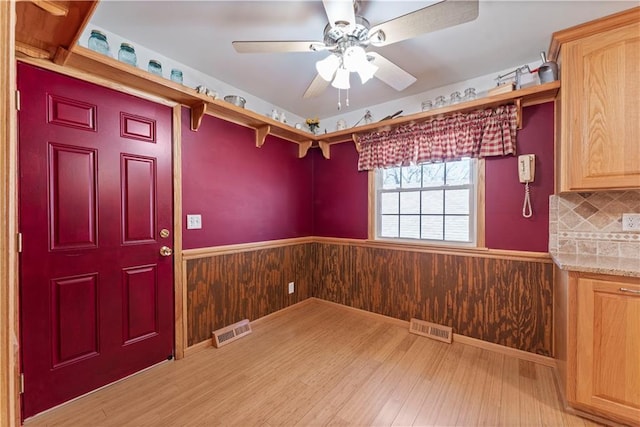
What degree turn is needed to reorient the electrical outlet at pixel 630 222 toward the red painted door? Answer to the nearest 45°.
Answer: approximately 45° to its right

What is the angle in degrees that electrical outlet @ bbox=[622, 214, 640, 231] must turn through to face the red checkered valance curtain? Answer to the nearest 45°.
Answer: approximately 90° to its right

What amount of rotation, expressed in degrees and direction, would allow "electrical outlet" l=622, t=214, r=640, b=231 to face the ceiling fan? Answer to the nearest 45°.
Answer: approximately 45° to its right

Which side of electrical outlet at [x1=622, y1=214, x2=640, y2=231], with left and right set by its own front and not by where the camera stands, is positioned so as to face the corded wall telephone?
right

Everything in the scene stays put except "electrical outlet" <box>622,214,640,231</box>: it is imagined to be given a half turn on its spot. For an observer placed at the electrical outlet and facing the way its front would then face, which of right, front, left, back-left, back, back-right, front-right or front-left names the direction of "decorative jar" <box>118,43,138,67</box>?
back-left

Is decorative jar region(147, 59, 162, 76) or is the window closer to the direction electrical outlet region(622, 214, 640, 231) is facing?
the decorative jar

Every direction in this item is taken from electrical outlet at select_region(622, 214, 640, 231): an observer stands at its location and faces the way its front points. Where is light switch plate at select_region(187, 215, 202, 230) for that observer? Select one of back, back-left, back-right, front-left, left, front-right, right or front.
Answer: front-right
